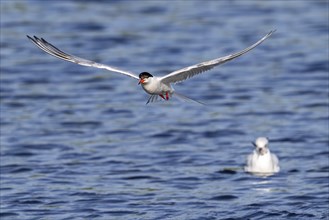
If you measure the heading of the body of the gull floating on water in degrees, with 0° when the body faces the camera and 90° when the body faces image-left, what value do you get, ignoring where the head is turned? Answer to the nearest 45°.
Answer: approximately 0°
